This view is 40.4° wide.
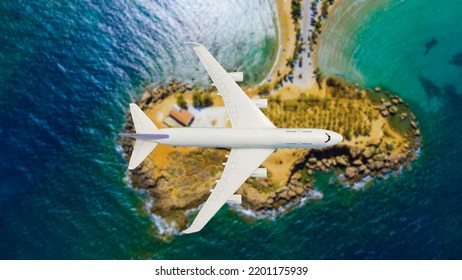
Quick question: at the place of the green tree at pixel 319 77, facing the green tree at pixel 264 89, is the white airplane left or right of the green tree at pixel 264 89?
left

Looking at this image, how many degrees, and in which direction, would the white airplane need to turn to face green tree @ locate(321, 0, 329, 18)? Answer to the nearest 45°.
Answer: approximately 45° to its left

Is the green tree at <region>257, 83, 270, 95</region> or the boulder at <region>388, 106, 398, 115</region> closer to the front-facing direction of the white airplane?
the boulder

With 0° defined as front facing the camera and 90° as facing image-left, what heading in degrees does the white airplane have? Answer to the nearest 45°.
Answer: approximately 270°

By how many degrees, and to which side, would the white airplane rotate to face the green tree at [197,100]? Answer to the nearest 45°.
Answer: approximately 135° to its left
